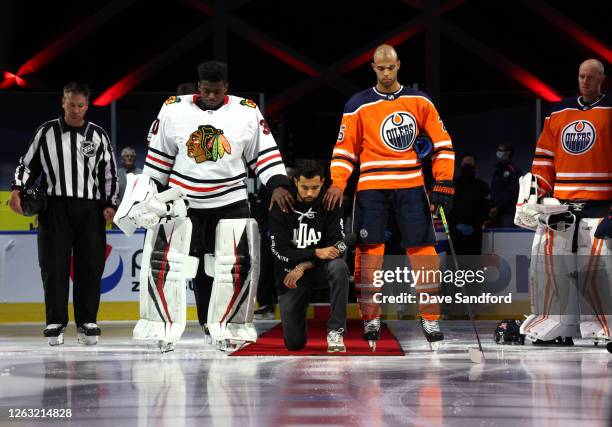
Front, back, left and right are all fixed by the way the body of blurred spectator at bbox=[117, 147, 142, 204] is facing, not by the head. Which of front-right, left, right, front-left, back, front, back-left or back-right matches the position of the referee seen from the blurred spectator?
front

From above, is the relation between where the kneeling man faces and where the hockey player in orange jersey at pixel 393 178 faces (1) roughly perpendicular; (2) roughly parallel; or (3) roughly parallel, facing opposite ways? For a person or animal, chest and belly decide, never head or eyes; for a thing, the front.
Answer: roughly parallel

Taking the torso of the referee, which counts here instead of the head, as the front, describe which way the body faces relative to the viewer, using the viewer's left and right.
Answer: facing the viewer

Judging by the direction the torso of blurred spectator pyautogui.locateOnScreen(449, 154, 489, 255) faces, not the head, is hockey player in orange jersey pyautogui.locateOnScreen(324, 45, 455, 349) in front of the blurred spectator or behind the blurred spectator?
in front

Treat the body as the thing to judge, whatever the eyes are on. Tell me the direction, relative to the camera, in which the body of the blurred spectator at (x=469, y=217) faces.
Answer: toward the camera

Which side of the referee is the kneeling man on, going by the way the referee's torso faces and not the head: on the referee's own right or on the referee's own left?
on the referee's own left

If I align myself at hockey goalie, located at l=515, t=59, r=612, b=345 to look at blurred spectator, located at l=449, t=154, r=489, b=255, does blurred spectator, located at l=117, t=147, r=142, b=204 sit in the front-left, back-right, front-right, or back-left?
front-left

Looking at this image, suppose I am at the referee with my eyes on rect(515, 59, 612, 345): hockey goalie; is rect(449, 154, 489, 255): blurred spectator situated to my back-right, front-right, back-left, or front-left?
front-left

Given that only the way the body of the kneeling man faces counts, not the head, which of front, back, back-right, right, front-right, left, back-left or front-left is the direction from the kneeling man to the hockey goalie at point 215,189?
right

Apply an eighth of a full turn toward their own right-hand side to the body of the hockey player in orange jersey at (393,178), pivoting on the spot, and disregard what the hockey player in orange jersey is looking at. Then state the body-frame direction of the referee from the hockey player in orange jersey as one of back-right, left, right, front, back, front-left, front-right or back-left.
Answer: front-right
